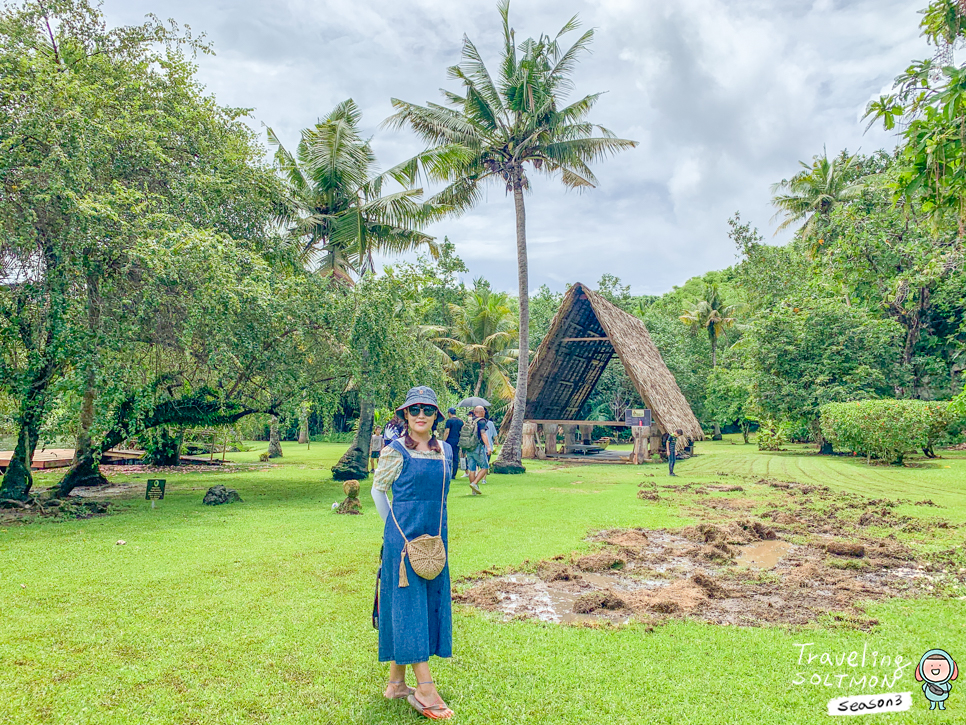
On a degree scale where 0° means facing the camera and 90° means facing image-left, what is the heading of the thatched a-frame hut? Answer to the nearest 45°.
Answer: approximately 45°

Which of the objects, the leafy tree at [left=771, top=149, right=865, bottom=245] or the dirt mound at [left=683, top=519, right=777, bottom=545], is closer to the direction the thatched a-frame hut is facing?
the dirt mound

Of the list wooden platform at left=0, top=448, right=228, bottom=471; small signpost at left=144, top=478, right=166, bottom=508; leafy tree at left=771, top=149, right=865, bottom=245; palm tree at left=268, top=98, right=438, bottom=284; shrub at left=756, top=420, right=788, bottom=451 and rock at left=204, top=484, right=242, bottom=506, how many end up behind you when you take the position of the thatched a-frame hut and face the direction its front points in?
2

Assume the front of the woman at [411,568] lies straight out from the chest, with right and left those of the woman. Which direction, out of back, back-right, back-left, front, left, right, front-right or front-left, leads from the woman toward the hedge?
left

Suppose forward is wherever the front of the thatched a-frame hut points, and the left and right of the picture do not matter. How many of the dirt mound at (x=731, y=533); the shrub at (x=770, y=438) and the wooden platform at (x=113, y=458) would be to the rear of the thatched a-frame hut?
1

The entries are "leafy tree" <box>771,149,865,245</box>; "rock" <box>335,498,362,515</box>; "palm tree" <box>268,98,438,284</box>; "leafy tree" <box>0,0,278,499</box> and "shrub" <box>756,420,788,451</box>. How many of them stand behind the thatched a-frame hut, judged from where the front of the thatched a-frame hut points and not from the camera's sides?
2

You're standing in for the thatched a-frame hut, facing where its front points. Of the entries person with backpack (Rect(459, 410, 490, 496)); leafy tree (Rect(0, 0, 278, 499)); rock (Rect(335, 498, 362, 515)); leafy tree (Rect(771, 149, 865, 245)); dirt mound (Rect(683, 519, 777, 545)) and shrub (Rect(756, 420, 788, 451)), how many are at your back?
2

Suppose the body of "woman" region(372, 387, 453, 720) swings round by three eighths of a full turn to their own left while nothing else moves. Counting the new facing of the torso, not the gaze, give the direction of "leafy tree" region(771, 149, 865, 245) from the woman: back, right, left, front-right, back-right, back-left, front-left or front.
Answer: front-right

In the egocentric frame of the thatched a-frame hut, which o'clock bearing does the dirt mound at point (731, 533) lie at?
The dirt mound is roughly at 10 o'clock from the thatched a-frame hut.

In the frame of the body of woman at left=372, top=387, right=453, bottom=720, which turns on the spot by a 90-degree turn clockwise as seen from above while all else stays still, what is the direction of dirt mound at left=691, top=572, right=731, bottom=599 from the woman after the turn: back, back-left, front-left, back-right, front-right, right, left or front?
back
